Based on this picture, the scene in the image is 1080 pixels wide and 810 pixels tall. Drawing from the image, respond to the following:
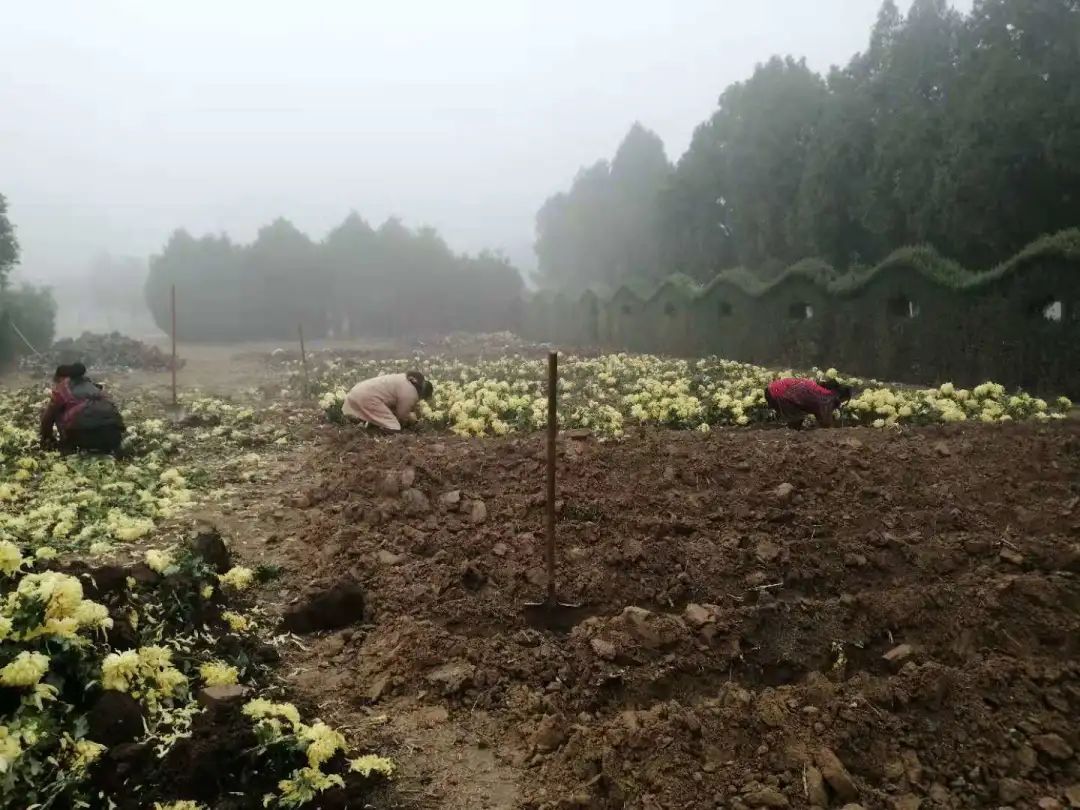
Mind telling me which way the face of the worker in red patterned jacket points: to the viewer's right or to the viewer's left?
to the viewer's right

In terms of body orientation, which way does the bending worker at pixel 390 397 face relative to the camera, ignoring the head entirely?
to the viewer's right

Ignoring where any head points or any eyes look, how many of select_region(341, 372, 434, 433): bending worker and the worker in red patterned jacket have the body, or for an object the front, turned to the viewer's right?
2

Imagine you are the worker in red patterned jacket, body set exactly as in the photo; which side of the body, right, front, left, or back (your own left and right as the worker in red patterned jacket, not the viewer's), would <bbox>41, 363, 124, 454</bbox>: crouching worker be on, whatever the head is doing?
back

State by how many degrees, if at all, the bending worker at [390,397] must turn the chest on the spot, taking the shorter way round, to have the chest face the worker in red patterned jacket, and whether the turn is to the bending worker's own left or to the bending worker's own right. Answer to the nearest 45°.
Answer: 0° — they already face them

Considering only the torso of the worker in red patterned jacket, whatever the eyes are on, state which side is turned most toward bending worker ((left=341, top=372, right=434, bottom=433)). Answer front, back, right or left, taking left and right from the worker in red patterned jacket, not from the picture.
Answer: back

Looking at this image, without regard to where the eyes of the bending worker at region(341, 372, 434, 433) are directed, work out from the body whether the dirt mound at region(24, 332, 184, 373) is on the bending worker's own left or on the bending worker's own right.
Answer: on the bending worker's own left

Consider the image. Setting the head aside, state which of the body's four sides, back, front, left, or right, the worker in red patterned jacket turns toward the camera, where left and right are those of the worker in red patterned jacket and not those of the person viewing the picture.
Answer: right

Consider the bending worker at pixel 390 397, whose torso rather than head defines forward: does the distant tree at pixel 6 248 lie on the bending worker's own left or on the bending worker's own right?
on the bending worker's own left

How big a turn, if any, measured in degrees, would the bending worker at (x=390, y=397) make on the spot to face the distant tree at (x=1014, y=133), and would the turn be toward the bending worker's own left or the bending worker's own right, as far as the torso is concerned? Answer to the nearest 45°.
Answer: approximately 45° to the bending worker's own left
